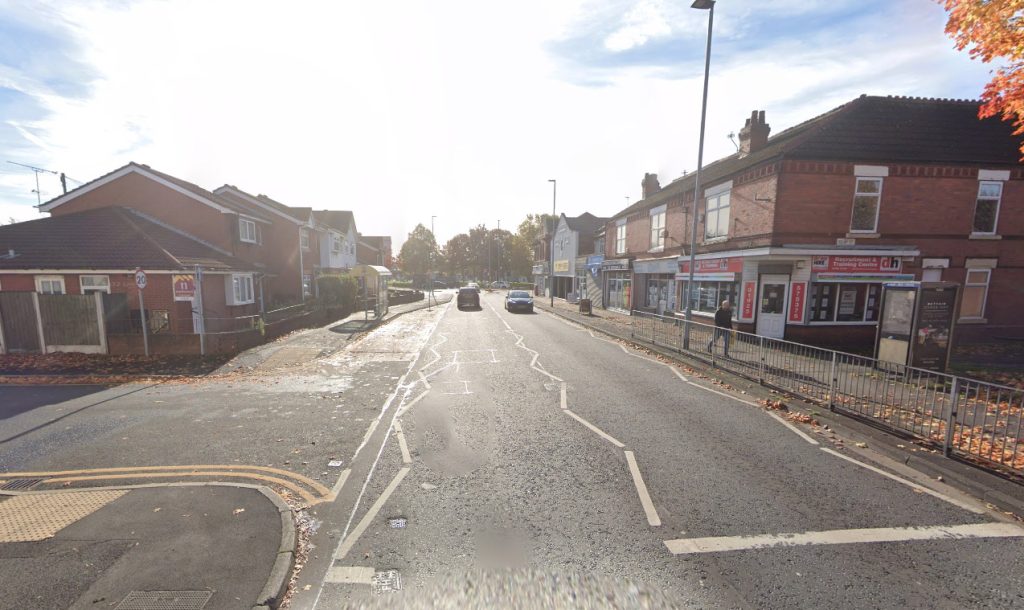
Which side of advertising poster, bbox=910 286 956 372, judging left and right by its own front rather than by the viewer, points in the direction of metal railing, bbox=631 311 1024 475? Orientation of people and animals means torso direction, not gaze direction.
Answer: front

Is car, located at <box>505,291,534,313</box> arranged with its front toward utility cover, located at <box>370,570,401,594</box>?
yes

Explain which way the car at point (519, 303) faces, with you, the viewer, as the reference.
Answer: facing the viewer

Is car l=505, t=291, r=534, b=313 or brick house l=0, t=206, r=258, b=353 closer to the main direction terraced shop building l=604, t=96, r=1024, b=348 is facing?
the brick house

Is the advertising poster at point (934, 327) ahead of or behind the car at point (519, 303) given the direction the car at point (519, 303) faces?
ahead

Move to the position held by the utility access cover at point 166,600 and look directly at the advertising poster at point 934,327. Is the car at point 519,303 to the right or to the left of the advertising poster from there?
left

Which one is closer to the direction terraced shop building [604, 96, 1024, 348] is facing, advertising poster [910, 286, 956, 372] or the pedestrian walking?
the pedestrian walking

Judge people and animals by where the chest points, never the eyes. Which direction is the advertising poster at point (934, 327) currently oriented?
toward the camera

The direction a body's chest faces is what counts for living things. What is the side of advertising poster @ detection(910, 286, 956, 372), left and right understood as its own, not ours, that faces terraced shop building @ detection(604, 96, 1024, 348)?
back

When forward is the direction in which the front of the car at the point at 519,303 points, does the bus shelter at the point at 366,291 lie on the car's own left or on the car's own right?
on the car's own right

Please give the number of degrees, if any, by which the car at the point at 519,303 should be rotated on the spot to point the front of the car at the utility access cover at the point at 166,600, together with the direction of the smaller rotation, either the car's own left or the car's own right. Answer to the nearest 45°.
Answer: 0° — it already faces it

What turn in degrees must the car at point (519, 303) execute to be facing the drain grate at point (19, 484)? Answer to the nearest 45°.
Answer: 0° — it already faces it

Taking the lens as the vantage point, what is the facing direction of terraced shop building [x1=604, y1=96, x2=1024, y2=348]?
facing the viewer and to the left of the viewer

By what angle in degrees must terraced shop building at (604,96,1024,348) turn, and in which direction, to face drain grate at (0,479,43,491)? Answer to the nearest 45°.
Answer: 0° — it already faces it

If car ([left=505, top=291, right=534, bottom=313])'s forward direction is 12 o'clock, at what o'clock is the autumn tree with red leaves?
The autumn tree with red leaves is roughly at 11 o'clock from the car.
